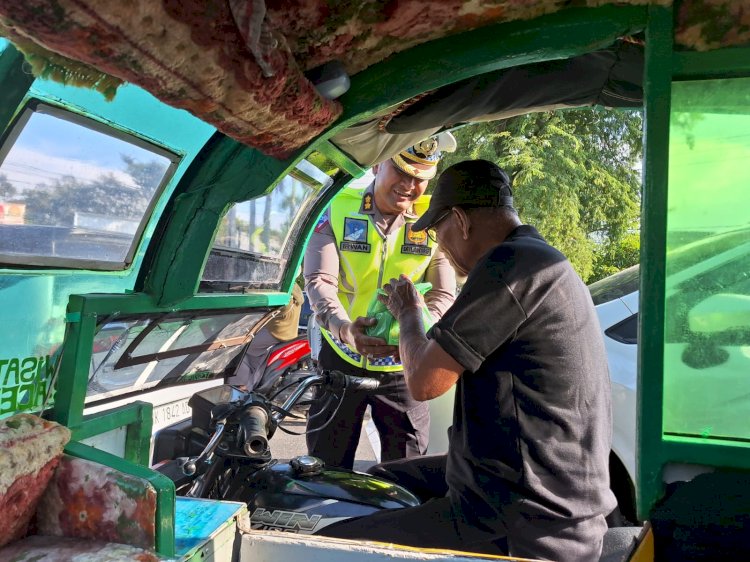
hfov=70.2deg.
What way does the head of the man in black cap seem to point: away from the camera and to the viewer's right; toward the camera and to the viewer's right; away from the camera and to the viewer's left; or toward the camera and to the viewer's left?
away from the camera and to the viewer's left

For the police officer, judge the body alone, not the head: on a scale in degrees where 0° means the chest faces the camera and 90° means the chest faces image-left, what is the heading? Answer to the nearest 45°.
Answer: approximately 0°

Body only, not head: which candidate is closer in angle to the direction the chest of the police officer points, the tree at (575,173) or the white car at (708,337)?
the white car

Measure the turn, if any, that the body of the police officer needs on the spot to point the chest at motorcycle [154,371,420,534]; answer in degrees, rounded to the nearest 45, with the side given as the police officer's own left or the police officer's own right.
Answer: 0° — they already face it

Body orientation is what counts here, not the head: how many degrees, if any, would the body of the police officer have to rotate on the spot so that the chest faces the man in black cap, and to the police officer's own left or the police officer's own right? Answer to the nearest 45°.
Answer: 0° — they already face them
